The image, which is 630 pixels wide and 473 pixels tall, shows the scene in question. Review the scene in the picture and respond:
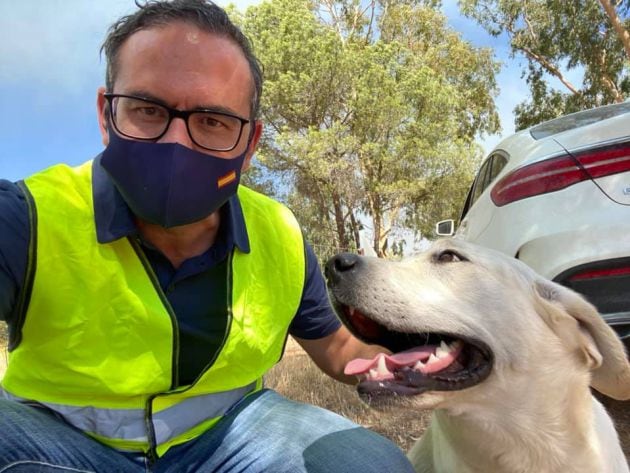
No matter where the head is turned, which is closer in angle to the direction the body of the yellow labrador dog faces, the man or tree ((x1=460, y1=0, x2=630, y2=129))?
the man

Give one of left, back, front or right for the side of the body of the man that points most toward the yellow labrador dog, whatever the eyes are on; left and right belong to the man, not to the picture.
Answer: left

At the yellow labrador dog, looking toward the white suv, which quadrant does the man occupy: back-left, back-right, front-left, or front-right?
back-left

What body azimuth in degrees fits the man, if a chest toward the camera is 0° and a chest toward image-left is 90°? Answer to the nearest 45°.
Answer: approximately 0°

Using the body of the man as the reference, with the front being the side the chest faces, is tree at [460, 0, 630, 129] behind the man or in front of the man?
behind

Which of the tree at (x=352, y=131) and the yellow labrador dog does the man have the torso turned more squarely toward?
the yellow labrador dog
